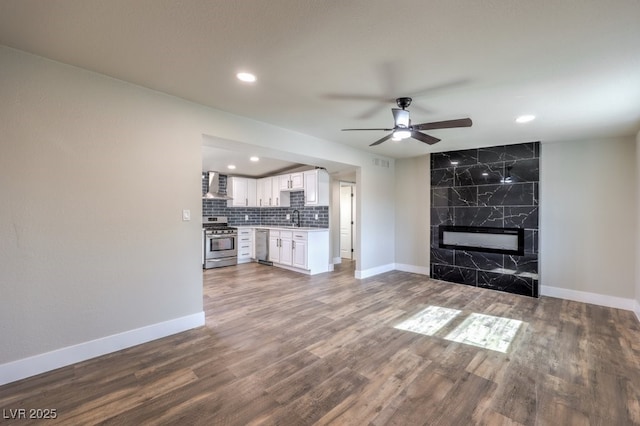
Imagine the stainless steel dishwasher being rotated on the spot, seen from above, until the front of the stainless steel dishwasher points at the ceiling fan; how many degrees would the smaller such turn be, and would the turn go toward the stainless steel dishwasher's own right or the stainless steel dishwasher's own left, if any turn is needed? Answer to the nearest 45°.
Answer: approximately 45° to the stainless steel dishwasher's own left

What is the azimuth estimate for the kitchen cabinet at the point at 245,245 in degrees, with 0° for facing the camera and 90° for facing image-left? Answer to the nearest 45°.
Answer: approximately 315°

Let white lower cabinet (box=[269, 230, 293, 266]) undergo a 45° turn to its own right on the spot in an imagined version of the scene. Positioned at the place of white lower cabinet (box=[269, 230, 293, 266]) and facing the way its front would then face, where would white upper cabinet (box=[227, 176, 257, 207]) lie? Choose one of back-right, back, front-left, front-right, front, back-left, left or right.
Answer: front-right

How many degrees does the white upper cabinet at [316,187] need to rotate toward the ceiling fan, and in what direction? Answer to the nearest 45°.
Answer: approximately 45° to its left

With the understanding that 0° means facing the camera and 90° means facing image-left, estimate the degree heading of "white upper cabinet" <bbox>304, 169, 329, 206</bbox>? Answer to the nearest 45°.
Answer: approximately 45°

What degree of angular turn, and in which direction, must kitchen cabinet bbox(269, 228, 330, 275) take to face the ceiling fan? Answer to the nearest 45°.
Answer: approximately 45° to its left

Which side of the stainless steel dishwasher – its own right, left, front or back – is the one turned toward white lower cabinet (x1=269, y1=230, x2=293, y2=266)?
left
